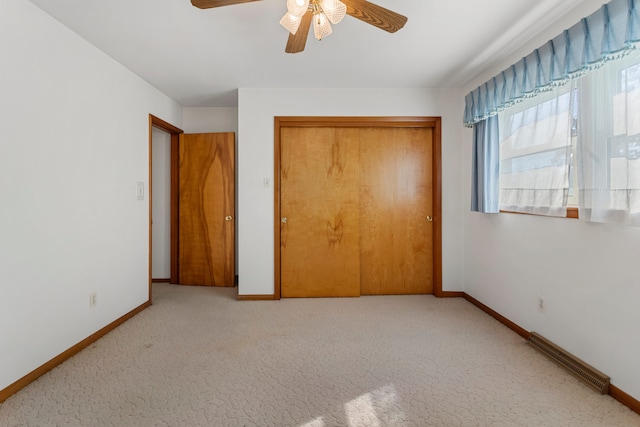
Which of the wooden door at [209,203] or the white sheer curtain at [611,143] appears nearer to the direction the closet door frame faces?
the white sheer curtain

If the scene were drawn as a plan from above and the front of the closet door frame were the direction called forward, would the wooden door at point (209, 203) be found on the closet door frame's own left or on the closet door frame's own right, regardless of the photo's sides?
on the closet door frame's own right

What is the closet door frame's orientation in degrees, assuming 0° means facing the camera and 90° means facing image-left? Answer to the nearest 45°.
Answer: approximately 0°

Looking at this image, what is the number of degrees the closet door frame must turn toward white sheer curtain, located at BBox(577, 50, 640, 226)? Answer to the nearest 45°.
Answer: approximately 45° to its left

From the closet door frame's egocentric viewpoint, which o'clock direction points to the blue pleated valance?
The blue pleated valance is roughly at 11 o'clock from the closet door frame.
